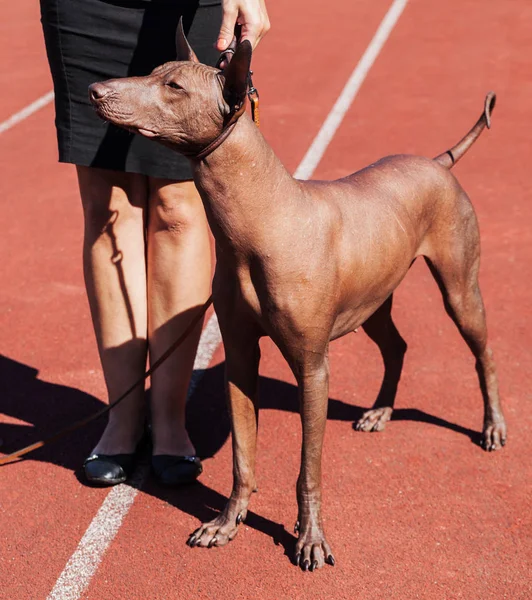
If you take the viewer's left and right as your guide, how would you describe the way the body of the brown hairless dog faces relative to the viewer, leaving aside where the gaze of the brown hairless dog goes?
facing the viewer and to the left of the viewer
